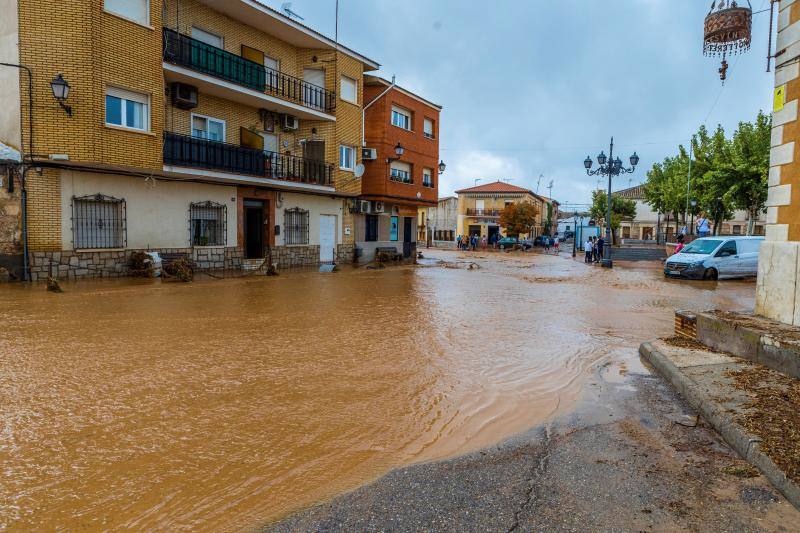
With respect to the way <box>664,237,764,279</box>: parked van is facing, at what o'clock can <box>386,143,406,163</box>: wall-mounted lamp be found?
The wall-mounted lamp is roughly at 1 o'clock from the parked van.

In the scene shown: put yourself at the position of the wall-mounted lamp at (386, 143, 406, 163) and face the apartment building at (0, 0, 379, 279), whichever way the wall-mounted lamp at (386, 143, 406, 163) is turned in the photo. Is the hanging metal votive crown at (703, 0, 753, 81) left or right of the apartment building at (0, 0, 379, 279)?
left

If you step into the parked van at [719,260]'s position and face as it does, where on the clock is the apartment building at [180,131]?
The apartment building is roughly at 12 o'clock from the parked van.

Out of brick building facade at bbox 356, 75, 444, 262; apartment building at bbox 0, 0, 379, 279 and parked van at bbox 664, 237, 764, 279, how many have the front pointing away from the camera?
0

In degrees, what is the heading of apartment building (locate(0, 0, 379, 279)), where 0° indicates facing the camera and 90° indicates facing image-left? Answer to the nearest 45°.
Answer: approximately 315°

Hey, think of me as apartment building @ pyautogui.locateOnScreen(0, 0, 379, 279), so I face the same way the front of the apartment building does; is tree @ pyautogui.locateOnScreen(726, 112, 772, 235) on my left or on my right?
on my left

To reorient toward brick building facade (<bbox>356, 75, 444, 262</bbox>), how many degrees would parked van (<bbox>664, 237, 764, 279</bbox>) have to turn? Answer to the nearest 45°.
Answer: approximately 45° to its right

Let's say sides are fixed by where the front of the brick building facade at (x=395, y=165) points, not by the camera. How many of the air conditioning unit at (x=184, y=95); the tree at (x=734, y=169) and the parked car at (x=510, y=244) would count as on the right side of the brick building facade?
1

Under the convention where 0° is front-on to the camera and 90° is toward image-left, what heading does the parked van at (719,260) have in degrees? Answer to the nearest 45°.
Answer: approximately 45°

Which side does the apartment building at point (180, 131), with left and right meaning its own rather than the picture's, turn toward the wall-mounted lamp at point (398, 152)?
left

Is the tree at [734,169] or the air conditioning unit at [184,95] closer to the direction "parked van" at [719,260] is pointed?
the air conditioning unit

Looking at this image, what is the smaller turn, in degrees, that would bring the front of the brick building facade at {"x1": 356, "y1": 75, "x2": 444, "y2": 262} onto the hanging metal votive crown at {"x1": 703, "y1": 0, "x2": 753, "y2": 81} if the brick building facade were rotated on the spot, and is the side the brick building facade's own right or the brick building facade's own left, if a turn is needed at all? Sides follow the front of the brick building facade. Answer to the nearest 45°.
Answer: approximately 45° to the brick building facade's own right

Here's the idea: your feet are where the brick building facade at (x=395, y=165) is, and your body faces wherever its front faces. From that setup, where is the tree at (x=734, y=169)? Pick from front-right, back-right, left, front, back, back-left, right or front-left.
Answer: front-left

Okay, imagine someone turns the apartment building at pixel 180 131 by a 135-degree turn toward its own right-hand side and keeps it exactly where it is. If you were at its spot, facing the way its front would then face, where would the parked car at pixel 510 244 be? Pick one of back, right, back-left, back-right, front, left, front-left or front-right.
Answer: back-right

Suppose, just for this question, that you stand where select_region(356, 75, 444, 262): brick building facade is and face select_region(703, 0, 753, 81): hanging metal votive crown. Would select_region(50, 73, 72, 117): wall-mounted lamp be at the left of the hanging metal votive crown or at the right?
right
